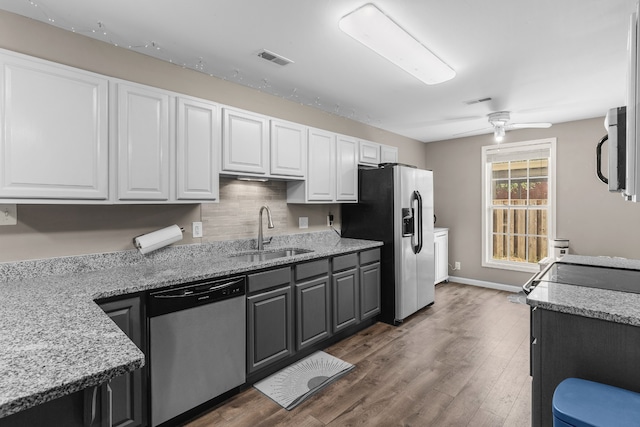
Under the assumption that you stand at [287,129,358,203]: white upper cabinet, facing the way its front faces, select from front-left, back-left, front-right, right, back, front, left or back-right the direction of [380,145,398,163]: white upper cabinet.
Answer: left

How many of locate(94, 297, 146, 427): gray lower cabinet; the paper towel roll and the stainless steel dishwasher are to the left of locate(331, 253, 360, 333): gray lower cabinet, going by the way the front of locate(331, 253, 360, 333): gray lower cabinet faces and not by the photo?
0

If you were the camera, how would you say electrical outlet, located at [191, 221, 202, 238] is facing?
facing the viewer and to the right of the viewer

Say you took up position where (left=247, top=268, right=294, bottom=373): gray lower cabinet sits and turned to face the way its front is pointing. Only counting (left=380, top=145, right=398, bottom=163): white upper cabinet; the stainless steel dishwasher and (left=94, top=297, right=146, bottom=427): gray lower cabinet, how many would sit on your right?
2

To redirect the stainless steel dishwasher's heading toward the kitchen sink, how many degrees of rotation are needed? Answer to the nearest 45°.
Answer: approximately 90° to its left

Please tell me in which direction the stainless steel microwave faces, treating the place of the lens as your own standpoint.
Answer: facing to the left of the viewer

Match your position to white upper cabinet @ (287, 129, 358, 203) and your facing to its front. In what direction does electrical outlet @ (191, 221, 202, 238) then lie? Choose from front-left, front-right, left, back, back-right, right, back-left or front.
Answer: right

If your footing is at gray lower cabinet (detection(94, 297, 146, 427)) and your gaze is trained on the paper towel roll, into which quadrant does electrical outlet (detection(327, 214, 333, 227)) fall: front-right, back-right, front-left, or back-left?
front-right

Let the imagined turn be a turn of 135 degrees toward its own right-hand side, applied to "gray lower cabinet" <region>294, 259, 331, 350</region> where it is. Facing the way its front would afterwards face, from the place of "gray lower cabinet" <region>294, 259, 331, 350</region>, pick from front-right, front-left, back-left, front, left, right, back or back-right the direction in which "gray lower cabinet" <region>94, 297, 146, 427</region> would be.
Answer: front-left

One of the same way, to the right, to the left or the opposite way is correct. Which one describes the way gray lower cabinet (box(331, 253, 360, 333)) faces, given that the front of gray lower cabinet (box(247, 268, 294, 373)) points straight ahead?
the same way

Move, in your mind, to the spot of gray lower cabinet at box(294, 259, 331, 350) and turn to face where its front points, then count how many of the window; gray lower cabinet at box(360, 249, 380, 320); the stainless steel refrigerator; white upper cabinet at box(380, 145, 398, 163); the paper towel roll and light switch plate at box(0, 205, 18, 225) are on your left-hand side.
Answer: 4

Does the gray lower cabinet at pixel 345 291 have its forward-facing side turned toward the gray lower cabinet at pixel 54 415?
no

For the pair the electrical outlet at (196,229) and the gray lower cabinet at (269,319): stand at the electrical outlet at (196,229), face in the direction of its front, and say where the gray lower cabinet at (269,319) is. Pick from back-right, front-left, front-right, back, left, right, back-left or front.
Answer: front

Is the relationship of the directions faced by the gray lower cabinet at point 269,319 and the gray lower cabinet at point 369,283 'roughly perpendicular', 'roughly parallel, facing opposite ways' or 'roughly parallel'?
roughly parallel

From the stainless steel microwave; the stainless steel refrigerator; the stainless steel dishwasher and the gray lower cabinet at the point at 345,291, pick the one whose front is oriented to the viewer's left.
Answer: the stainless steel microwave
